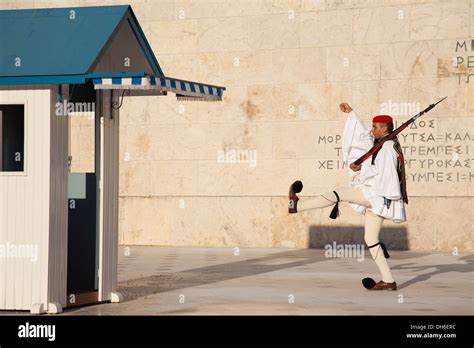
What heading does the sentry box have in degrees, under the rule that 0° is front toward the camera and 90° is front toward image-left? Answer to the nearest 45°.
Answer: approximately 315°
